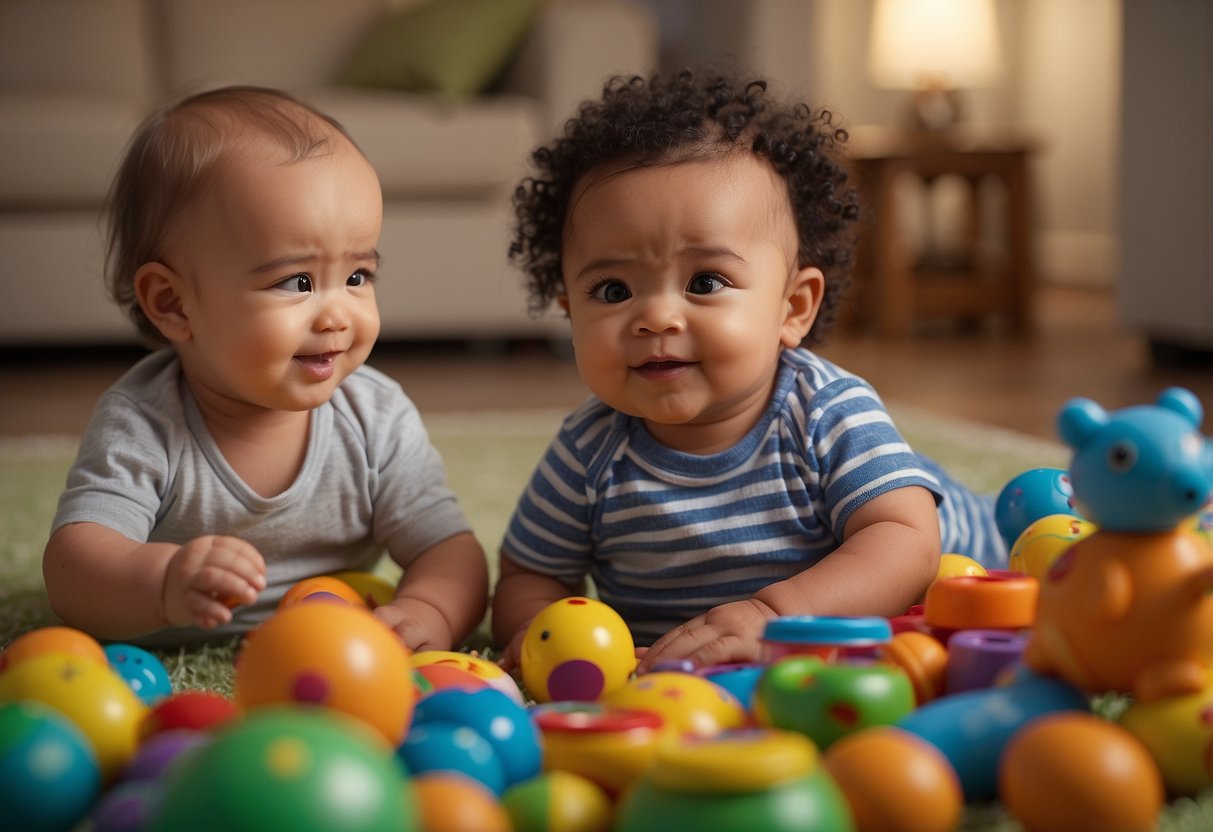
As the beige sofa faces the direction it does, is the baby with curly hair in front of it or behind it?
in front

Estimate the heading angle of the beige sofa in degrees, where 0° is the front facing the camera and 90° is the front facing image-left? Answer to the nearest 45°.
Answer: approximately 0°

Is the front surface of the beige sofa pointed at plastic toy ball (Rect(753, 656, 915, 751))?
yes

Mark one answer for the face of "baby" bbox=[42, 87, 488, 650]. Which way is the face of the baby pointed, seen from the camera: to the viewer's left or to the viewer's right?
to the viewer's right

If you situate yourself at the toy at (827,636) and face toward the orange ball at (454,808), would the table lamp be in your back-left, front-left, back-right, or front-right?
back-right

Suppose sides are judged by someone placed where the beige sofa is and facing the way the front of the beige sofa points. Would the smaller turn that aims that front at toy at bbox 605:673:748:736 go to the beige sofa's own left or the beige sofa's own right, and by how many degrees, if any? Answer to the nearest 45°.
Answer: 0° — it already faces it

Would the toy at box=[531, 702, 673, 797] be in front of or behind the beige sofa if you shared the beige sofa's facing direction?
in front

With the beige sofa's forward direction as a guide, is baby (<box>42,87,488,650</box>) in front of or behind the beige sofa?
in front

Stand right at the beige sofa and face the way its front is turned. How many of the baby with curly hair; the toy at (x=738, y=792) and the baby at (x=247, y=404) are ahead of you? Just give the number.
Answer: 3

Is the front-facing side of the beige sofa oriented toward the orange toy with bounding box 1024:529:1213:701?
yes

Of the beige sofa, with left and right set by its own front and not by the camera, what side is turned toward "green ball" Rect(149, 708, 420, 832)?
front

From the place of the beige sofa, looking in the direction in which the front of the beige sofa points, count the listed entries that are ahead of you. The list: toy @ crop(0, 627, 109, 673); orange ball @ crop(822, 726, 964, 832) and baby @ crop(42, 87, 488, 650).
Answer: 3

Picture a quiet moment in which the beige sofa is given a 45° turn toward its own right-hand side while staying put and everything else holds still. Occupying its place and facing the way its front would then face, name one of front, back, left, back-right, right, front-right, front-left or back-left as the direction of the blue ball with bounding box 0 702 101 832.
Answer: front-left
